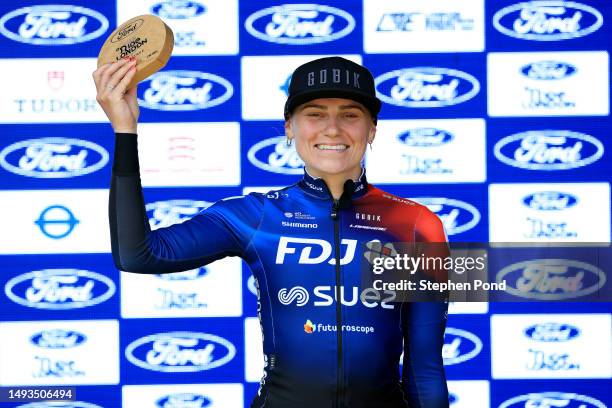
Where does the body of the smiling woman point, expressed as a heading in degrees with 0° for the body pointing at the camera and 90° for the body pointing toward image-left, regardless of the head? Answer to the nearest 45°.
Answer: approximately 0°
